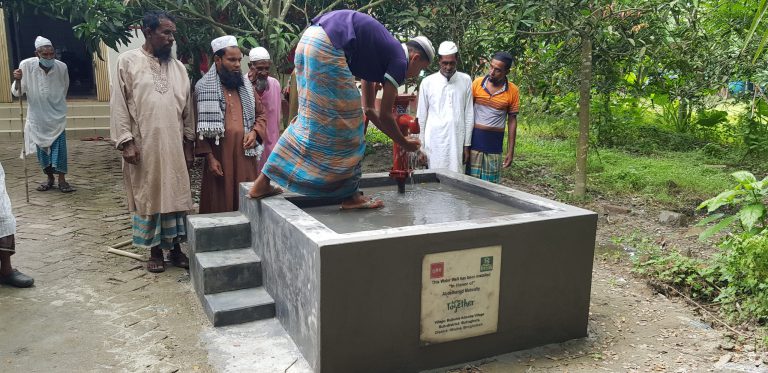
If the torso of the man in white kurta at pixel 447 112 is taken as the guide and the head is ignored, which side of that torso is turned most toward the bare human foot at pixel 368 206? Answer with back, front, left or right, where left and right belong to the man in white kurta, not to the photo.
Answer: front

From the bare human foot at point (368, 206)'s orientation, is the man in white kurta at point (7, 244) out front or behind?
behind

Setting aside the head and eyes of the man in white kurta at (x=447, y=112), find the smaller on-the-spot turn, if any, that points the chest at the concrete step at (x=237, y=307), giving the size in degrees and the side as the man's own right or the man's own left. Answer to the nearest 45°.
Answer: approximately 45° to the man's own right

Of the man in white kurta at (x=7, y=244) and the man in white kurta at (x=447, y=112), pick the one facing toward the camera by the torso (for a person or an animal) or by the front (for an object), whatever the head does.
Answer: the man in white kurta at (x=447, y=112)

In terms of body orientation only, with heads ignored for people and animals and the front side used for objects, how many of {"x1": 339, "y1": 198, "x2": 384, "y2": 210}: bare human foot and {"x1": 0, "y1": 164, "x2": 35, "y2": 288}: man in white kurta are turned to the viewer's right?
2

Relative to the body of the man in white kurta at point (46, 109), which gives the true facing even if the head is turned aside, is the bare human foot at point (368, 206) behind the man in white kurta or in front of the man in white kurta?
in front

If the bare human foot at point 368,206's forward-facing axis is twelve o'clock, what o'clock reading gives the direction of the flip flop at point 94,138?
the flip flop at point 94,138 is roughly at 8 o'clock from the bare human foot at point 368,206.

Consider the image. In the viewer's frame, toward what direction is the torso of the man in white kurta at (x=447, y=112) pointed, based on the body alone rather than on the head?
toward the camera

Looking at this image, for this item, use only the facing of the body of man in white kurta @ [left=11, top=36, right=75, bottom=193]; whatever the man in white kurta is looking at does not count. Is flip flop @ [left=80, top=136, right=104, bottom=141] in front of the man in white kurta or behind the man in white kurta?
behind

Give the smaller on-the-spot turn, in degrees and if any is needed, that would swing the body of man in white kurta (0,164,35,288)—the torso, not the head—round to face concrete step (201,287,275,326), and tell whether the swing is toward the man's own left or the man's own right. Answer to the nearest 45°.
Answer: approximately 45° to the man's own right

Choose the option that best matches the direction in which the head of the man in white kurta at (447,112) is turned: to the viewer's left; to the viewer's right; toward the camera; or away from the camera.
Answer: toward the camera

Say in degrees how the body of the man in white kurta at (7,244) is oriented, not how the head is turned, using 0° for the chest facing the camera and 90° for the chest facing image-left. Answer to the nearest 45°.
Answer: approximately 270°

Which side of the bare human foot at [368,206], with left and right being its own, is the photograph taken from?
right

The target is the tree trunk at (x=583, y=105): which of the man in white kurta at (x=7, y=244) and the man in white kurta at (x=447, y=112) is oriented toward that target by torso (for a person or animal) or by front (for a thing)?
the man in white kurta at (x=7, y=244)

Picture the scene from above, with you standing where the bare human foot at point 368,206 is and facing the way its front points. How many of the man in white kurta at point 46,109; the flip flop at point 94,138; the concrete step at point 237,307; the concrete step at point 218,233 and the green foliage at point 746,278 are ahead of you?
1
